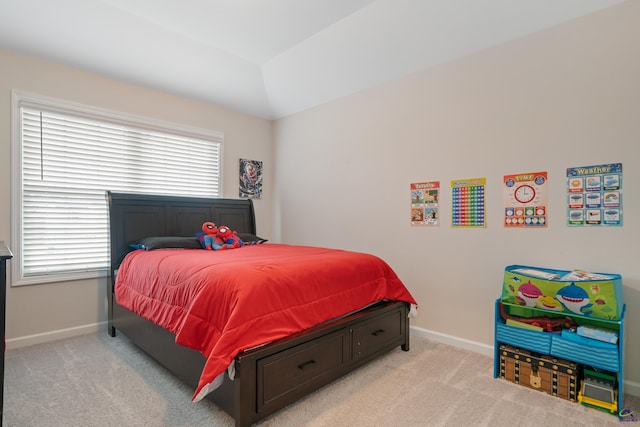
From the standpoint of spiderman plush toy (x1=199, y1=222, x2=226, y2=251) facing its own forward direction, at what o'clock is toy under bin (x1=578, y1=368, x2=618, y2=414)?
The toy under bin is roughly at 12 o'clock from the spiderman plush toy.

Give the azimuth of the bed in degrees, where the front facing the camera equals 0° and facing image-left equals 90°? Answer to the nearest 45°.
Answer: approximately 315°

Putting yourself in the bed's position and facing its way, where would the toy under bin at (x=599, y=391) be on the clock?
The toy under bin is roughly at 11 o'clock from the bed.

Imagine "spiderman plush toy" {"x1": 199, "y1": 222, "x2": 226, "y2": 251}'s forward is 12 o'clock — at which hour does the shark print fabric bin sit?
The shark print fabric bin is roughly at 12 o'clock from the spiderman plush toy.

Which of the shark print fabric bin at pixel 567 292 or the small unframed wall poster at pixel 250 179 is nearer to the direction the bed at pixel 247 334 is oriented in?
the shark print fabric bin

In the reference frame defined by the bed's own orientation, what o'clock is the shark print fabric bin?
The shark print fabric bin is roughly at 11 o'clock from the bed.
